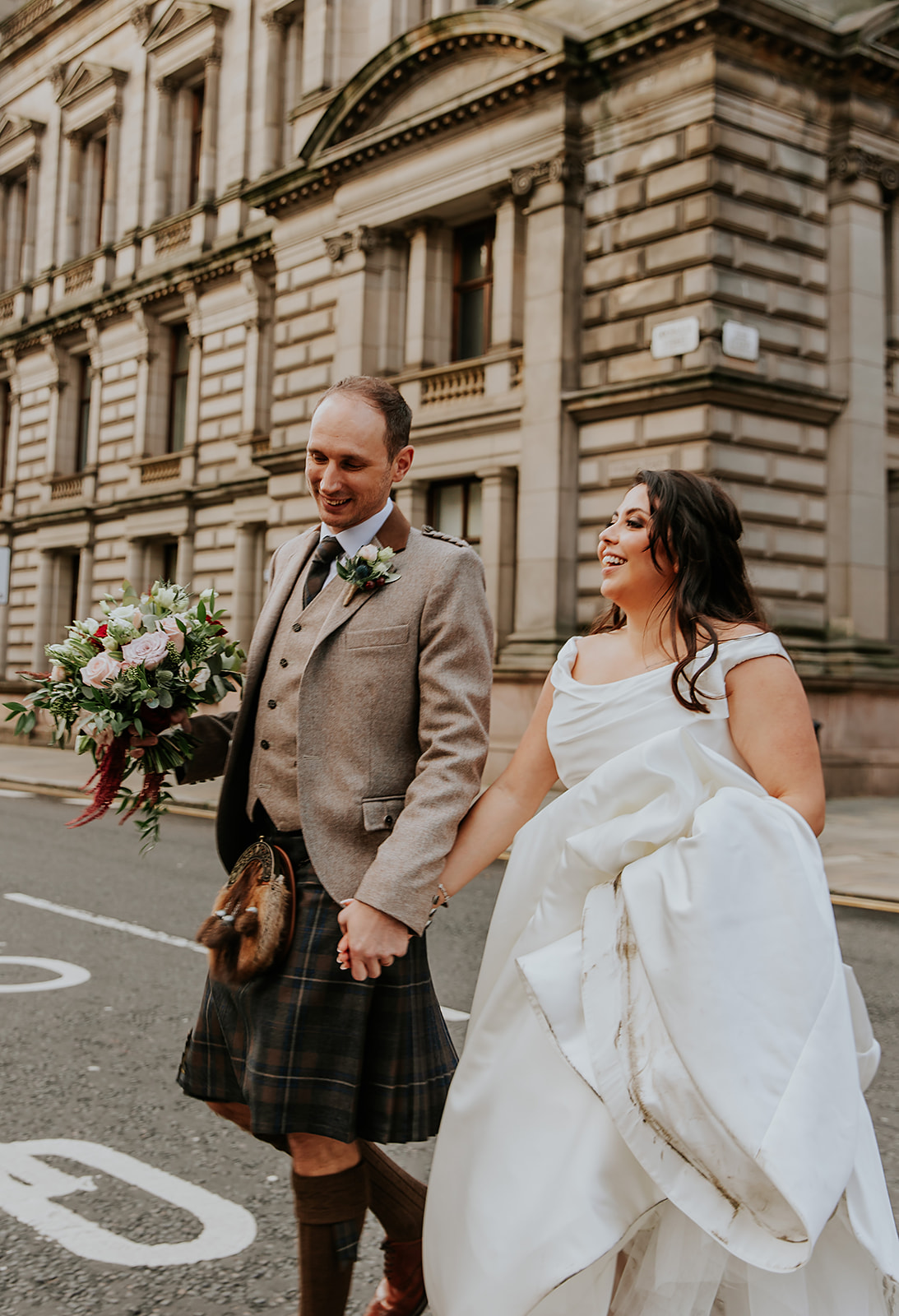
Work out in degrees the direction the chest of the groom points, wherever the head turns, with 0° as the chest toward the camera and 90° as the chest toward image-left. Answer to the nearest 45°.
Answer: approximately 45°

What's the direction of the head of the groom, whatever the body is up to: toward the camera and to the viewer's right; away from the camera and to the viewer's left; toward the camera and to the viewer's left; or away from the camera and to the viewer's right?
toward the camera and to the viewer's left

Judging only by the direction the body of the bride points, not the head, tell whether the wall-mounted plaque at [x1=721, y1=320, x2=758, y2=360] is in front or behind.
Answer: behind

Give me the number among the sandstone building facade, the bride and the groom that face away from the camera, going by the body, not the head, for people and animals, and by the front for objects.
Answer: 0

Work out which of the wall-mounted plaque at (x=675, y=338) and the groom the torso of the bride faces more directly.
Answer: the groom

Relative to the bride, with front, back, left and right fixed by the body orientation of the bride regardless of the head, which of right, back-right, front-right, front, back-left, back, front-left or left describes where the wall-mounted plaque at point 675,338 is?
back-right

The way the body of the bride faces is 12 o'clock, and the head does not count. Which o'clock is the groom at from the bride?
The groom is roughly at 2 o'clock from the bride.

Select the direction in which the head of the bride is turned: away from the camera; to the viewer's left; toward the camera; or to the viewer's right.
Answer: to the viewer's left

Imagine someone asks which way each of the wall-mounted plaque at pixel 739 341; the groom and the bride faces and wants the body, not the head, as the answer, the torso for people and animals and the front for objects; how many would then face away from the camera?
0

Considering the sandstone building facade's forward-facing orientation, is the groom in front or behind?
in front

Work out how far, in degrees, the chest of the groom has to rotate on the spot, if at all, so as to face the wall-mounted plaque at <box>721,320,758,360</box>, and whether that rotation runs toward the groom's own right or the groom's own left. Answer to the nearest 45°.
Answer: approximately 180°

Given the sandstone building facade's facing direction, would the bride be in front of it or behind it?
in front
